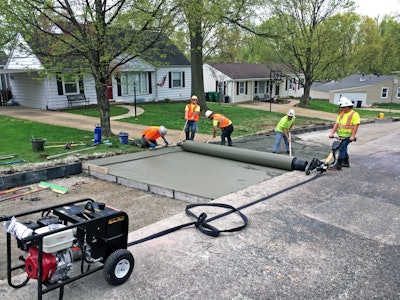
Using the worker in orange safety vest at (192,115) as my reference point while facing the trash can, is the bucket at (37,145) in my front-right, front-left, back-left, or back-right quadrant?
back-left

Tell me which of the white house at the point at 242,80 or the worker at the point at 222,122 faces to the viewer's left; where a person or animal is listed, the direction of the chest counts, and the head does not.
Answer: the worker

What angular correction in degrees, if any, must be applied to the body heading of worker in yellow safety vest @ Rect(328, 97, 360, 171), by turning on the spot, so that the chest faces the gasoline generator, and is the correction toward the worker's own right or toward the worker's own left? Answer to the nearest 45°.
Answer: approximately 45° to the worker's own left

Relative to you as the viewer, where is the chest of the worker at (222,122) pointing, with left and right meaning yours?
facing to the left of the viewer

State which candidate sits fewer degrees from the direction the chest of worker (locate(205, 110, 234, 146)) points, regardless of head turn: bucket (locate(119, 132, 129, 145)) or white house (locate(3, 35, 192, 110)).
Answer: the bucket

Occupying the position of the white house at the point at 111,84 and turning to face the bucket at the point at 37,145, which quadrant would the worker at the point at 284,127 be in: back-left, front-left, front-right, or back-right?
front-left

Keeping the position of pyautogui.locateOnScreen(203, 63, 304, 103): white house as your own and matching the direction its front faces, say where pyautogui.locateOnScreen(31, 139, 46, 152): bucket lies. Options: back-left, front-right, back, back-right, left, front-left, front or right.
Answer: front-right

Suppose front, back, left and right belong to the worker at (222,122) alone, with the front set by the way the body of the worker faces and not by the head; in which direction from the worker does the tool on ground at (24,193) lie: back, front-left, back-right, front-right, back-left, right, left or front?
front-left

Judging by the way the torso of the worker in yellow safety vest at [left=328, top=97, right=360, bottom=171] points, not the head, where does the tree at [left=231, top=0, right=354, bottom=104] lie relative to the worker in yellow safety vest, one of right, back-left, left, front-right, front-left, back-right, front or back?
back-right

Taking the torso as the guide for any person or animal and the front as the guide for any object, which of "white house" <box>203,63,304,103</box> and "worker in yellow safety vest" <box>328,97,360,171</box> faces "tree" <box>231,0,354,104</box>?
the white house

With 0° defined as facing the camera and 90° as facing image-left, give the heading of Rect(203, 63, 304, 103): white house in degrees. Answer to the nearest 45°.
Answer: approximately 315°

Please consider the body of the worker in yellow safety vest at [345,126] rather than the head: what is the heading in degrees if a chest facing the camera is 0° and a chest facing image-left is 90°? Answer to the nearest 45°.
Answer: approximately 45°

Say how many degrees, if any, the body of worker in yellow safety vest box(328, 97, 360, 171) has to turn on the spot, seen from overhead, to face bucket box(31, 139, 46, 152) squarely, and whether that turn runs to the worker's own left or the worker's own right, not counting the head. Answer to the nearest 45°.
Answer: approximately 45° to the worker's own right

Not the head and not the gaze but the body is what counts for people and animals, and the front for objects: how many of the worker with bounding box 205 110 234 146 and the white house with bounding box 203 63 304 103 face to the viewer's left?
1
